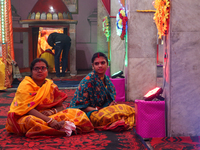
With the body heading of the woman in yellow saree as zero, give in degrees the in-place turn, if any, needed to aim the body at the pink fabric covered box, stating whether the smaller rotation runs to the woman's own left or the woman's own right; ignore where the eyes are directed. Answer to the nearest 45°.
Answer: approximately 45° to the woman's own left

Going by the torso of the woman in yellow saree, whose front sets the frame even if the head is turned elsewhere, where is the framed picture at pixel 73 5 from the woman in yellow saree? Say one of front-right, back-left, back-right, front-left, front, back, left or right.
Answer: back-left

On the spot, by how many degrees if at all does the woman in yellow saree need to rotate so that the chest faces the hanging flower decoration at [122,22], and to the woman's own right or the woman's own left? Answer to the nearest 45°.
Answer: approximately 90° to the woman's own left

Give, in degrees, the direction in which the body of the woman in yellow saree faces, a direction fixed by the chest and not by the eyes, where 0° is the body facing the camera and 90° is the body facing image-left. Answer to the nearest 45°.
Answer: approximately 315°

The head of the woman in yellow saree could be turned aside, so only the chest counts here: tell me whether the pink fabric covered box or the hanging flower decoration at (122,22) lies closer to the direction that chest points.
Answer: the pink fabric covered box

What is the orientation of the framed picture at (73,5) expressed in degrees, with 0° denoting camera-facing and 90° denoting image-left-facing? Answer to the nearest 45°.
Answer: approximately 0°
